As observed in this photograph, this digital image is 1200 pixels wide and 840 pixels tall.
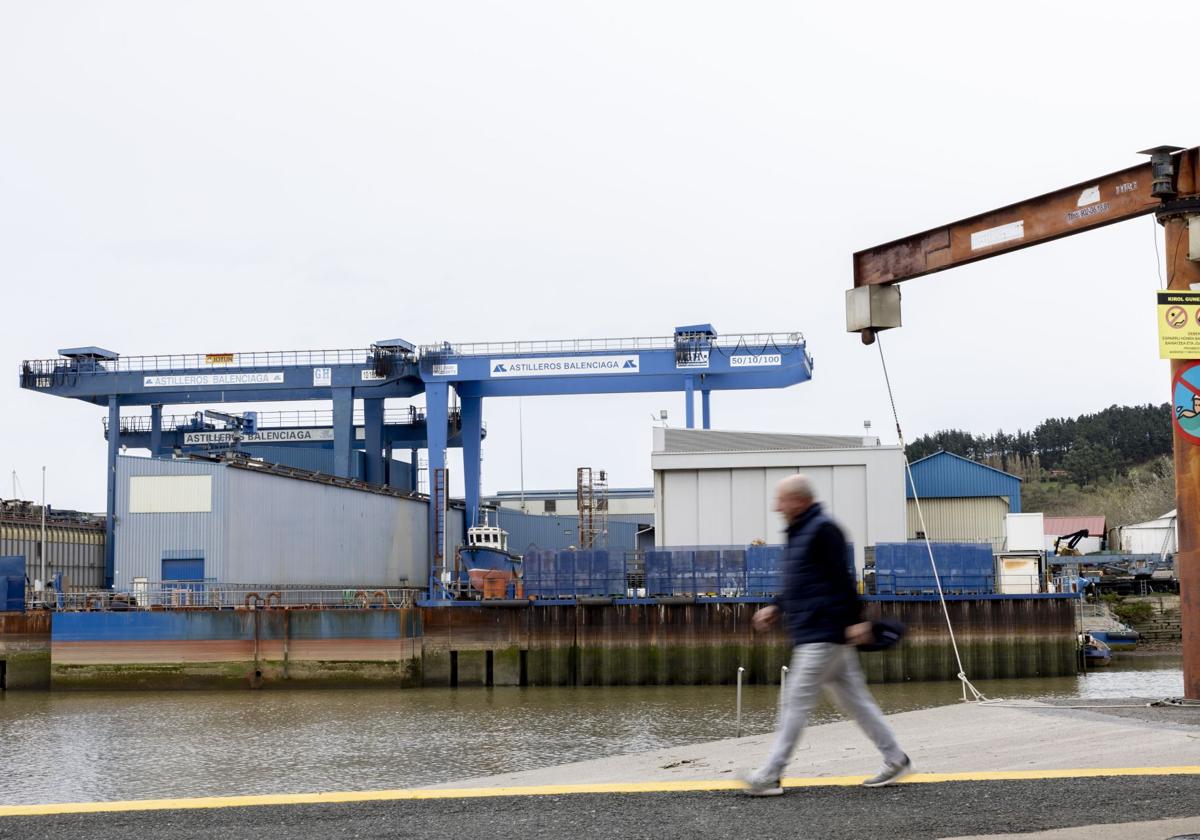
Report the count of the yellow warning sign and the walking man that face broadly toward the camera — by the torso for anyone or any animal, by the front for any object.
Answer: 1

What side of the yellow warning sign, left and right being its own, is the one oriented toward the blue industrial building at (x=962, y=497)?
back

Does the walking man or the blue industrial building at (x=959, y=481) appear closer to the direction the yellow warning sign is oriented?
the walking man

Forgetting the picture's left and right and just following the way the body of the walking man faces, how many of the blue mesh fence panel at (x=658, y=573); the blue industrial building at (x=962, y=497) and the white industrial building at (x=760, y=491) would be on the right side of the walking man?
3

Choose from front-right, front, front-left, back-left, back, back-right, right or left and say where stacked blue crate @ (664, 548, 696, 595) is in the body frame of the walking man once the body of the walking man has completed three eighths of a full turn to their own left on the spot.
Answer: back-left

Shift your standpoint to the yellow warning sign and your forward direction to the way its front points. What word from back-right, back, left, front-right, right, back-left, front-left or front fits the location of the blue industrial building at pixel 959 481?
back

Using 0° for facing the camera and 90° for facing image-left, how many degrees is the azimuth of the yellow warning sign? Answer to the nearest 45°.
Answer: approximately 0°

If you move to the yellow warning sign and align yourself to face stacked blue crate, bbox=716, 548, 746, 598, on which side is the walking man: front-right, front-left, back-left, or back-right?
back-left

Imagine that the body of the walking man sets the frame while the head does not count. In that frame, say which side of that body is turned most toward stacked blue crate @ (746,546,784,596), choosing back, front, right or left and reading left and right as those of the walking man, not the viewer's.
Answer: right

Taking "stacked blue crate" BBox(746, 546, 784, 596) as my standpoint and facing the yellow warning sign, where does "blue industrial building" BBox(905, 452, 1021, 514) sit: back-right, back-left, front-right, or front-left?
back-left

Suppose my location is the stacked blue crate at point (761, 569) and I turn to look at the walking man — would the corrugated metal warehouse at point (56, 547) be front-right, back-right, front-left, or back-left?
back-right

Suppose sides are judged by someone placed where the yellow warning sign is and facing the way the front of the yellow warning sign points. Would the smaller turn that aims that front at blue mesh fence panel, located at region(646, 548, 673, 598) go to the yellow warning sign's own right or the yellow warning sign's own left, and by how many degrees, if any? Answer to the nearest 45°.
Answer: approximately 135° to the yellow warning sign's own right

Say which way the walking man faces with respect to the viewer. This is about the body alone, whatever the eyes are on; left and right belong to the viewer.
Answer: facing to the left of the viewer

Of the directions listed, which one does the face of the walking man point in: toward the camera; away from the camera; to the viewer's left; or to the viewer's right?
to the viewer's left

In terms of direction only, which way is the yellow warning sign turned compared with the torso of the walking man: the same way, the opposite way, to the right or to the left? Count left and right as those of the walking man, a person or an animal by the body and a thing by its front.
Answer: to the left
